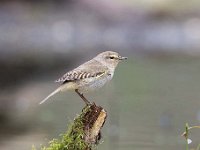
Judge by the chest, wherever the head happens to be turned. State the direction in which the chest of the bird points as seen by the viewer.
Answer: to the viewer's right
